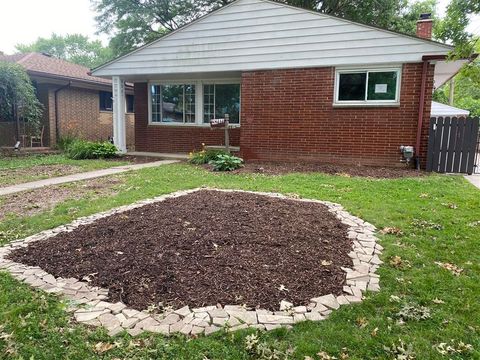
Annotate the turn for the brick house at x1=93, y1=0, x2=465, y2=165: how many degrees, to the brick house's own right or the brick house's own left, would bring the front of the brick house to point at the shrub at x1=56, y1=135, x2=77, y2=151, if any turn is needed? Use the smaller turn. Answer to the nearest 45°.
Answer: approximately 135° to the brick house's own right

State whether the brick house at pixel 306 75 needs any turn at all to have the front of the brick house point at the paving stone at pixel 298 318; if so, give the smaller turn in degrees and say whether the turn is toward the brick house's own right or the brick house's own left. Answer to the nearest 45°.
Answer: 0° — it already faces it

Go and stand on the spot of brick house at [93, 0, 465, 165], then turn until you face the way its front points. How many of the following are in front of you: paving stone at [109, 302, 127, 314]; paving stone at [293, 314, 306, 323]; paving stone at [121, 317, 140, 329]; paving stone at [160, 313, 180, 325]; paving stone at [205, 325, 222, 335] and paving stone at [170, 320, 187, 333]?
6

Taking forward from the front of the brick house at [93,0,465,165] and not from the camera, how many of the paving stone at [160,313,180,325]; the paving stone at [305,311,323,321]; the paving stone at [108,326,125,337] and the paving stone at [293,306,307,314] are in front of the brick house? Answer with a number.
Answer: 4

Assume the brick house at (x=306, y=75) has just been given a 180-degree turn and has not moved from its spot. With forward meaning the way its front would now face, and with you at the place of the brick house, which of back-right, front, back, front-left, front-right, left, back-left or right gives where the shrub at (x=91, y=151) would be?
left

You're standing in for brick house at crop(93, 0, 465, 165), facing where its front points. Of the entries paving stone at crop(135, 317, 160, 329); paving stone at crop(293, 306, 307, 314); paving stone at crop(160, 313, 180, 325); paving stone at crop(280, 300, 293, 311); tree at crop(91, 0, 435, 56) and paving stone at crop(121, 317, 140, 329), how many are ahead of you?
5

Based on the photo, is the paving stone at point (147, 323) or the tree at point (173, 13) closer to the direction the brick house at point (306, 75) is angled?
the paving stone

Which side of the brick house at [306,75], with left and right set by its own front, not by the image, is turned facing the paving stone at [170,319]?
front

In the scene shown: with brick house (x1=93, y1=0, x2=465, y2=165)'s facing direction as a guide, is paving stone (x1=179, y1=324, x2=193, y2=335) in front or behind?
in front

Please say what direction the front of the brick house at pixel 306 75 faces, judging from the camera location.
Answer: facing the viewer

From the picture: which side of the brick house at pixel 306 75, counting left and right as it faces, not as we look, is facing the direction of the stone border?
front

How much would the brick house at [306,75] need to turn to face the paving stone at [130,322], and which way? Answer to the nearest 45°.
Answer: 0° — it already faces it

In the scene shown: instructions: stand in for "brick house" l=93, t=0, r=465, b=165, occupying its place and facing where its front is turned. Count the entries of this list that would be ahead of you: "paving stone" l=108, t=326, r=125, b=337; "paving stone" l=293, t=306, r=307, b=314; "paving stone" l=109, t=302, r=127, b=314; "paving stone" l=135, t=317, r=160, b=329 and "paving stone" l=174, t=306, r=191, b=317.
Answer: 5

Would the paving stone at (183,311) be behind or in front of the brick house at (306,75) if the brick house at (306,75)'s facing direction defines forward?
in front

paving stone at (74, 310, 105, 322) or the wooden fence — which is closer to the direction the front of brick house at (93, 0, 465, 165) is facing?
the paving stone

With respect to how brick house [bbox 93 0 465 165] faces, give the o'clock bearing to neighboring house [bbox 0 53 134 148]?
The neighboring house is roughly at 4 o'clock from the brick house.
